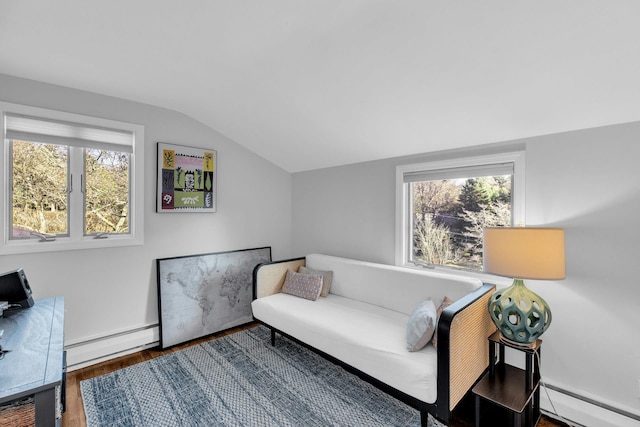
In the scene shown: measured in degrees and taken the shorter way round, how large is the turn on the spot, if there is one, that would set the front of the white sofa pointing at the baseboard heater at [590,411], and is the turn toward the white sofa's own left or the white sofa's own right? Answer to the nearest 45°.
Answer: approximately 135° to the white sofa's own left

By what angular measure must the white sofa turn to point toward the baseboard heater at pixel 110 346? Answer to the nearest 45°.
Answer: approximately 45° to its right

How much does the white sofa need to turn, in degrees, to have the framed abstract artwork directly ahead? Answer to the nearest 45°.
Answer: approximately 45° to its right

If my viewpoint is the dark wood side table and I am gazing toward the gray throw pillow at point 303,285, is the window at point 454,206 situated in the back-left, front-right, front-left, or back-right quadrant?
front-right

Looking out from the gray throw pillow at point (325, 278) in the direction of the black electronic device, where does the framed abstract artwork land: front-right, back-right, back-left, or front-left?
front-right

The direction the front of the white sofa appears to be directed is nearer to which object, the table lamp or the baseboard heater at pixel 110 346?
the baseboard heater

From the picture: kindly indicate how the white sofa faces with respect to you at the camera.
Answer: facing the viewer and to the left of the viewer

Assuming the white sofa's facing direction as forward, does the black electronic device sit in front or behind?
in front

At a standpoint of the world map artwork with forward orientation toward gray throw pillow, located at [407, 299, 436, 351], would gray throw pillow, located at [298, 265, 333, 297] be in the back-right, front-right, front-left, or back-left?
front-left

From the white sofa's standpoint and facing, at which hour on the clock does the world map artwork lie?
The world map artwork is roughly at 2 o'clock from the white sofa.

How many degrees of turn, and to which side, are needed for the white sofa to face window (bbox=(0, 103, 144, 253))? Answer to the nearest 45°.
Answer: approximately 45° to its right
